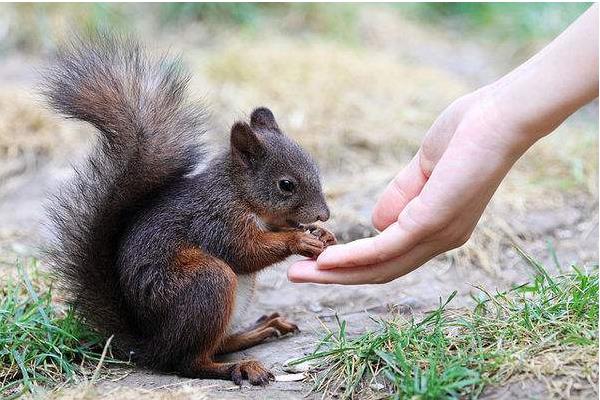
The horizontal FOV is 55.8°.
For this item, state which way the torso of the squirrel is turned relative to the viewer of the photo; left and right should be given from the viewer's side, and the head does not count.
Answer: facing to the right of the viewer
